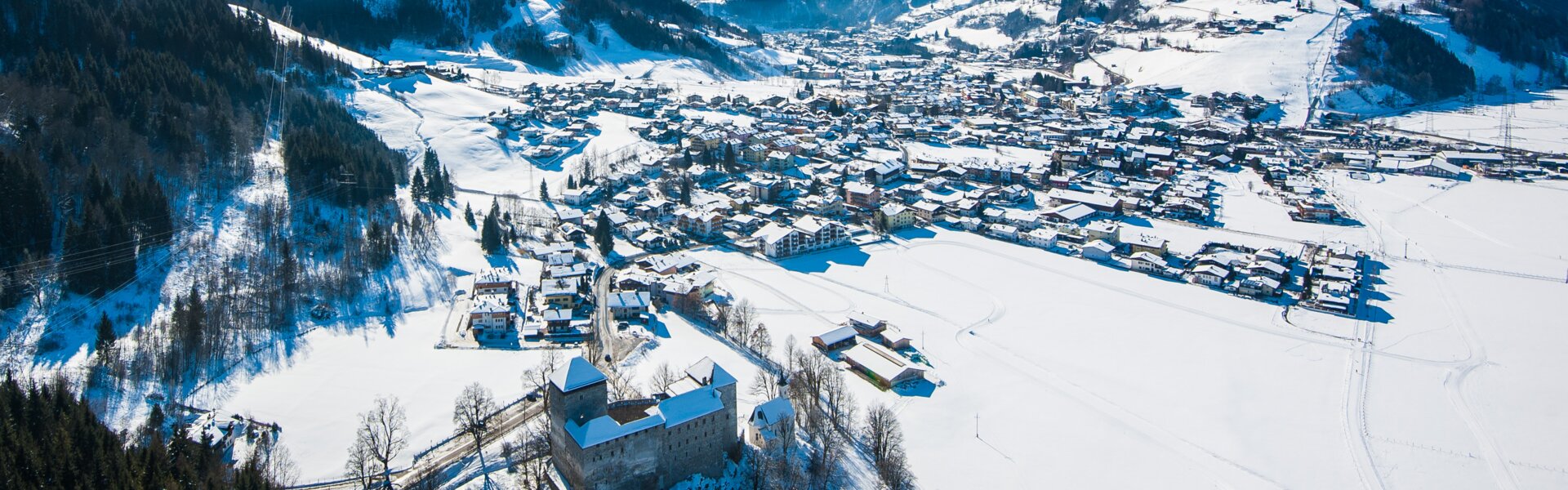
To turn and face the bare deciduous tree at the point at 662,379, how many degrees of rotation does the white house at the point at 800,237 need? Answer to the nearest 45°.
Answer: approximately 45° to its right

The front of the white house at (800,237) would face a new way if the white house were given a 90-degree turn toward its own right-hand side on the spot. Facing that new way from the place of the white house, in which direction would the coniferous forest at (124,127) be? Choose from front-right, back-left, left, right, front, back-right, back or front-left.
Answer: front-right

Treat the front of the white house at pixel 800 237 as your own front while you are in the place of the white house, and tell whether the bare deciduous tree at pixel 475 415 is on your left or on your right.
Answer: on your right

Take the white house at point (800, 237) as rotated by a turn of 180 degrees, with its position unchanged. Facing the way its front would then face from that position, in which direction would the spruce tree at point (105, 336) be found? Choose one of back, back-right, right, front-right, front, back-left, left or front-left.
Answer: left

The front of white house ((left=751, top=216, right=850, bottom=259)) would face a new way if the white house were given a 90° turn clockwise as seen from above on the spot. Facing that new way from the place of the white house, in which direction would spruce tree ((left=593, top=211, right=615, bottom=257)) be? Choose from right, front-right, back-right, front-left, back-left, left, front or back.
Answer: front-right

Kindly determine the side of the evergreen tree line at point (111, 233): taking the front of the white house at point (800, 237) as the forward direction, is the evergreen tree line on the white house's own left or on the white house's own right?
on the white house's own right

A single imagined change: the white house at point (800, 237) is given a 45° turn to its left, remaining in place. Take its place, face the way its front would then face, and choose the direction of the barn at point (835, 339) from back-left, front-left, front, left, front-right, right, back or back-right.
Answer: right

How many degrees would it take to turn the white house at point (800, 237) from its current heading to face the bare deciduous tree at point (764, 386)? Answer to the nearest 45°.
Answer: approximately 45° to its right

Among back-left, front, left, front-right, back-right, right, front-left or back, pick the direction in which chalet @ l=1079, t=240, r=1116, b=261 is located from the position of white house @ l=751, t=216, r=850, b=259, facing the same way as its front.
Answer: front-left

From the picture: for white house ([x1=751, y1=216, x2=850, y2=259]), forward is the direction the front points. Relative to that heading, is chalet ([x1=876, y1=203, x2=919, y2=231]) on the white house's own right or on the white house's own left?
on the white house's own left

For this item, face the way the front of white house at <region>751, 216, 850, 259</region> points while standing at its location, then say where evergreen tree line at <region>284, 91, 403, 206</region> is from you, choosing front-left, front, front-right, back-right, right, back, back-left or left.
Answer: back-right

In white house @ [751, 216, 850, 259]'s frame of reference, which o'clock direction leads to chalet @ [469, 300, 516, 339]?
The chalet is roughly at 3 o'clock from the white house.
